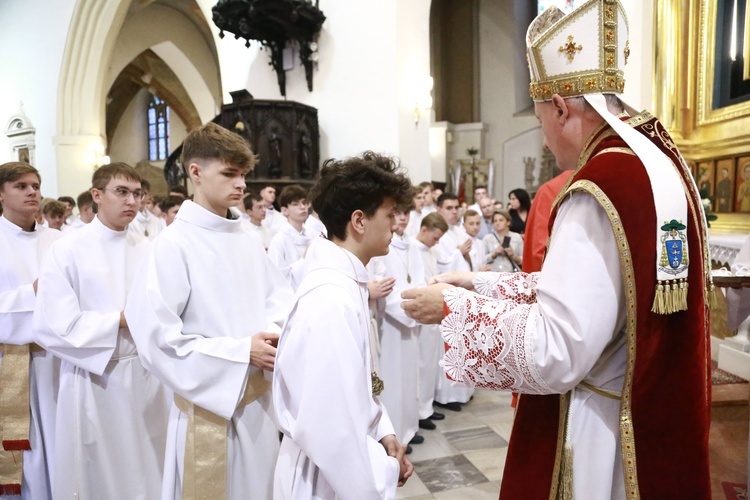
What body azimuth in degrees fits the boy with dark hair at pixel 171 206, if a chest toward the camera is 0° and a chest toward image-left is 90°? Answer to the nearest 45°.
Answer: approximately 315°

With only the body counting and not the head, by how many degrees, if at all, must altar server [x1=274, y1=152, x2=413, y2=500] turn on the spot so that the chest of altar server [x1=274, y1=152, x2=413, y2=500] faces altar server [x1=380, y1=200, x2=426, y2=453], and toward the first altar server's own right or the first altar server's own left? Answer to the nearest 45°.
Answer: approximately 90° to the first altar server's own left

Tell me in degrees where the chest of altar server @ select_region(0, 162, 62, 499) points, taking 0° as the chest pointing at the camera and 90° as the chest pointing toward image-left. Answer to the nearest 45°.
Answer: approximately 315°

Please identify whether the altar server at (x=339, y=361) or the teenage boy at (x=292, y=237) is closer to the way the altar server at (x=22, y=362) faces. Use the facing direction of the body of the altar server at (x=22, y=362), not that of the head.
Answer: the altar server

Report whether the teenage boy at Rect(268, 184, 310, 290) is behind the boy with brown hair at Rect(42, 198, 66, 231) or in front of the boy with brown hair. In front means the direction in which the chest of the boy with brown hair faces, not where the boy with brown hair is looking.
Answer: in front

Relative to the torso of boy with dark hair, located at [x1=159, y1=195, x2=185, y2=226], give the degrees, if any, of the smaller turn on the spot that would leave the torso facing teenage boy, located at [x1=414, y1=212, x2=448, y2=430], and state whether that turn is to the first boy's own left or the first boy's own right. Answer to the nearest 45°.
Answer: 0° — they already face them

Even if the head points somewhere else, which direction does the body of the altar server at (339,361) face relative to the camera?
to the viewer's right

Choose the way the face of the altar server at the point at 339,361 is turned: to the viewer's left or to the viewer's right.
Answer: to the viewer's right

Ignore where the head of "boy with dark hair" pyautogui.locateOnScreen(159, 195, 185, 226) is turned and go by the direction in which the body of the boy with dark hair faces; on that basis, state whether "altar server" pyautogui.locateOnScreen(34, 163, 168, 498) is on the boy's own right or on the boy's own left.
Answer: on the boy's own right

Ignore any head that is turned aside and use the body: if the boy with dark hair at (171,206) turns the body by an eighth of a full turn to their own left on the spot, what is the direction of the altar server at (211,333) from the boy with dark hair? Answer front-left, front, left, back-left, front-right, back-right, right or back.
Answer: right

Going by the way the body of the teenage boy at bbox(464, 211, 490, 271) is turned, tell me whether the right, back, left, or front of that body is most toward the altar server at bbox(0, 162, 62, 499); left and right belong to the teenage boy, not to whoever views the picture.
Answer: right

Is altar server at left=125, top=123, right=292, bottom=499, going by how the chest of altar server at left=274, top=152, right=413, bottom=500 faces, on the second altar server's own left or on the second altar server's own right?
on the second altar server's own left

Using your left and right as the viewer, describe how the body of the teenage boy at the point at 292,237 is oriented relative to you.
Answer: facing the viewer and to the right of the viewer
